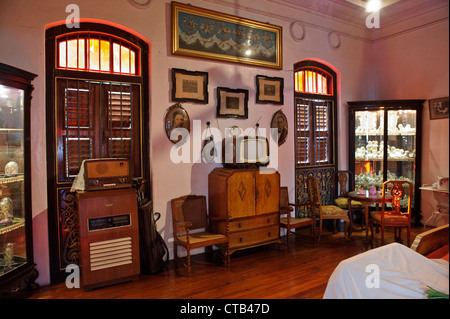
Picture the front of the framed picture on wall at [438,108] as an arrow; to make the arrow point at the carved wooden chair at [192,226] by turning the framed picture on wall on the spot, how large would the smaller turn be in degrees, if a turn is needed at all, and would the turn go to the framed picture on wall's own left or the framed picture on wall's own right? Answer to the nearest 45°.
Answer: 0° — it already faces it

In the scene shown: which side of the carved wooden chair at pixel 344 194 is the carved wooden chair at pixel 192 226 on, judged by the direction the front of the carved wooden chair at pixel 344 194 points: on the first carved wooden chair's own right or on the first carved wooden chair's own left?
on the first carved wooden chair's own right

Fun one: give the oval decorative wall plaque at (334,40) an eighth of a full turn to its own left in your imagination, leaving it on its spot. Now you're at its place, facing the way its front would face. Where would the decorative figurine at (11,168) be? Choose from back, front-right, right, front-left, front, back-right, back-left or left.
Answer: back-right

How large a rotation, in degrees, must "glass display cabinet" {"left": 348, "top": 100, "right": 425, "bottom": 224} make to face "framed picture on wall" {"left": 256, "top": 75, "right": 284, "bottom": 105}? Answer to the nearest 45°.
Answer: approximately 45° to its right

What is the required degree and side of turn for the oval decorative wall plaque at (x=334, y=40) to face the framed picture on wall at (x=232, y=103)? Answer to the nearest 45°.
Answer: approximately 90° to its right

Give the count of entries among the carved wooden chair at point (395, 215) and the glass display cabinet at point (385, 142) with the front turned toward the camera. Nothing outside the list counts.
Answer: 1

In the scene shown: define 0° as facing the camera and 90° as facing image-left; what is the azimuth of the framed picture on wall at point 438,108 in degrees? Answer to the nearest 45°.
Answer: approximately 45°

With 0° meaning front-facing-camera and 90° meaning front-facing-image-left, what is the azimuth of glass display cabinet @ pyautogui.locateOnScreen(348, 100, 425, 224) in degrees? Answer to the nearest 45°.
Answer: approximately 0°

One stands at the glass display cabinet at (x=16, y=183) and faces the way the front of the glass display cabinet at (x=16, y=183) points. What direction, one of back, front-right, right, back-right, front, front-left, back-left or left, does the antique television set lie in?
front-left

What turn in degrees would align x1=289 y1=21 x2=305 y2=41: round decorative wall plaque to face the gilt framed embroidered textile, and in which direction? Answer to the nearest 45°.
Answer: approximately 90° to its right

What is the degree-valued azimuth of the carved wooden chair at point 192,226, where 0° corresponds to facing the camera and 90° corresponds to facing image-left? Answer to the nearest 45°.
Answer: approximately 315°

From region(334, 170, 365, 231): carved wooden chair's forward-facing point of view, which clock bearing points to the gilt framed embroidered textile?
The gilt framed embroidered textile is roughly at 3 o'clock from the carved wooden chair.
